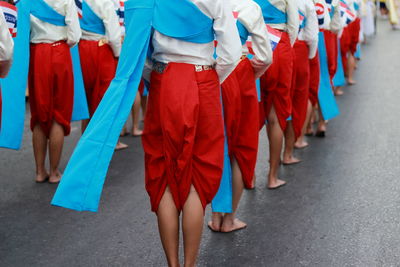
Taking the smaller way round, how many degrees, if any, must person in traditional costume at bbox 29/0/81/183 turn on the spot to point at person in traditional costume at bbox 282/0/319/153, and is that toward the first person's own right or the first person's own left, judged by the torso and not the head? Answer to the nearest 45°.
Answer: approximately 90° to the first person's own right

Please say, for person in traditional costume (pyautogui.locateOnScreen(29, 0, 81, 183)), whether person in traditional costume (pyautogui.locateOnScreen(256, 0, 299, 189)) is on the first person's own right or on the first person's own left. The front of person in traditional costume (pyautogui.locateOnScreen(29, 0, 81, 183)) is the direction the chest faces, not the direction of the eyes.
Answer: on the first person's own right

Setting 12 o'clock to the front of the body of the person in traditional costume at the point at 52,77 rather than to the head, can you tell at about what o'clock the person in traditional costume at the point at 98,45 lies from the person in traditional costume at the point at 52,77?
the person in traditional costume at the point at 98,45 is roughly at 1 o'clock from the person in traditional costume at the point at 52,77.

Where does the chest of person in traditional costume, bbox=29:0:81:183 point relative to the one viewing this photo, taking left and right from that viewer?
facing away from the viewer

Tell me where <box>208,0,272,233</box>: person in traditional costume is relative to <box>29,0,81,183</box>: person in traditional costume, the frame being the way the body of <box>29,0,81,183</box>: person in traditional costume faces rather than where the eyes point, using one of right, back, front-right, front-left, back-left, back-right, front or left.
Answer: back-right

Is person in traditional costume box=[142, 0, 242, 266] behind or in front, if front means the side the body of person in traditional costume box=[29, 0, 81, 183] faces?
behind
